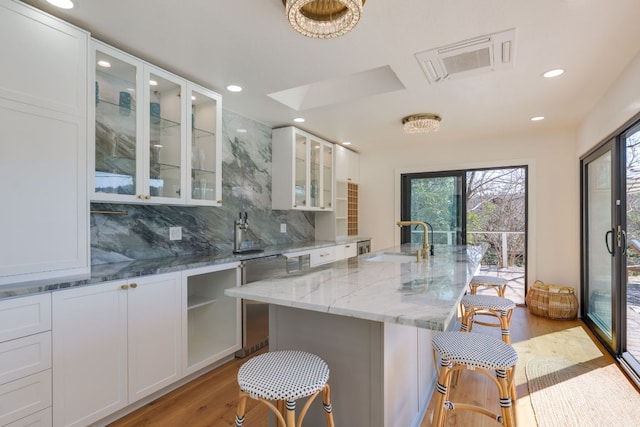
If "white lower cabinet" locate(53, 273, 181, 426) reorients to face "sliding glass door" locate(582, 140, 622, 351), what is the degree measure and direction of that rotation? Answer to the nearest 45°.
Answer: approximately 45° to its left

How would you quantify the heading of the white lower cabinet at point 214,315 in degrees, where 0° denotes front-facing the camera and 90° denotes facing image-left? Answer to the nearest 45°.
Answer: approximately 315°

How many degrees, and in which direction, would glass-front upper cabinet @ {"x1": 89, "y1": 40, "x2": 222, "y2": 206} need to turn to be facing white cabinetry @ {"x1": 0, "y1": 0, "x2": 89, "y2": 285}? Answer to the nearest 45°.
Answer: approximately 90° to its right
